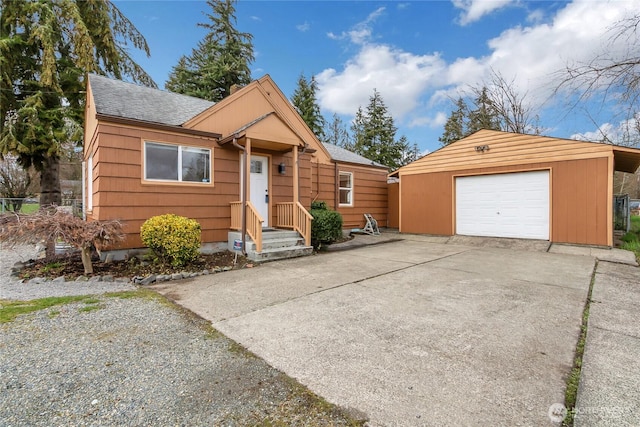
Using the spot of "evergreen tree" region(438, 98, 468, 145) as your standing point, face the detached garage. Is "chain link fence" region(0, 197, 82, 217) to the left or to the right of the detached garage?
right

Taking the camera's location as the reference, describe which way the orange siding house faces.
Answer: facing the viewer and to the right of the viewer

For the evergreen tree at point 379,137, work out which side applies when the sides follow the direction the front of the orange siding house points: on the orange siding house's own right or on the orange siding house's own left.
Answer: on the orange siding house's own left

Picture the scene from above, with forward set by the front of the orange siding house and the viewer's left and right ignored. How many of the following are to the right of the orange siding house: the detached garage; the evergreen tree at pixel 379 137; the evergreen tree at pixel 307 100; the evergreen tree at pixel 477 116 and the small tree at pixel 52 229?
1

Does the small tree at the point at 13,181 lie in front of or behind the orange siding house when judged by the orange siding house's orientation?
behind

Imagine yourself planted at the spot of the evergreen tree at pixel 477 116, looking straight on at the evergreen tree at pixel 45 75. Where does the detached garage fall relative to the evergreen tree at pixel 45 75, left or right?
left

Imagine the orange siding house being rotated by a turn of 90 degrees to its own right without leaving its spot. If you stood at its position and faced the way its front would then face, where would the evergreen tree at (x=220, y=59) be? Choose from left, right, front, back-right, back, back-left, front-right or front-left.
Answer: back-right

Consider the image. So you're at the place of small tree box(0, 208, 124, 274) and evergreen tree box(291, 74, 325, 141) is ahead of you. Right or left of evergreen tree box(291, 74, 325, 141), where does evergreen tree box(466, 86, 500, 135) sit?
right

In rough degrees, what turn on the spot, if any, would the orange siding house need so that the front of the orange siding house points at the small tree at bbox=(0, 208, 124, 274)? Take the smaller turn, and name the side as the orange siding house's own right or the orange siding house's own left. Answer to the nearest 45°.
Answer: approximately 90° to the orange siding house's own right

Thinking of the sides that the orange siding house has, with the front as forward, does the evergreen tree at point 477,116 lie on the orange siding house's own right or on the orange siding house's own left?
on the orange siding house's own left

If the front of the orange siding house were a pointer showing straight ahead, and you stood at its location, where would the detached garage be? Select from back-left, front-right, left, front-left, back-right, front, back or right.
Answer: front-left
